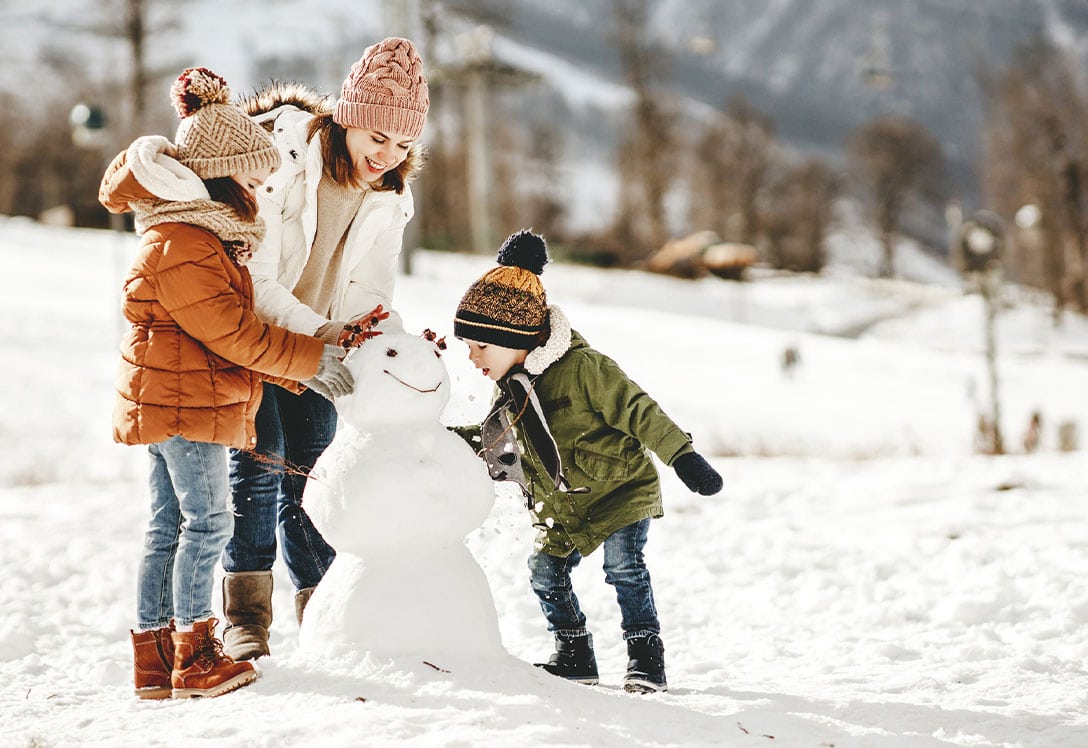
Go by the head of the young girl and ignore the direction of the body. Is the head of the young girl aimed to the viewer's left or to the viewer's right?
to the viewer's right

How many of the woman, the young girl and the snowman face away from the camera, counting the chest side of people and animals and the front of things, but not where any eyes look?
0

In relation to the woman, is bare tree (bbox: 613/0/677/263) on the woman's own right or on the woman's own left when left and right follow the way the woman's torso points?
on the woman's own left

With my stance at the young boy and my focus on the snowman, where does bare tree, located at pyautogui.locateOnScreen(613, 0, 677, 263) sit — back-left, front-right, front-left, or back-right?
back-right

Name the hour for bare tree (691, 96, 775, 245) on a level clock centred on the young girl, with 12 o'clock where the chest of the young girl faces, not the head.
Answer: The bare tree is roughly at 10 o'clock from the young girl.

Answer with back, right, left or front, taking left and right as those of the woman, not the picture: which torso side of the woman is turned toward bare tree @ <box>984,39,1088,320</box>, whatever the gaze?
left

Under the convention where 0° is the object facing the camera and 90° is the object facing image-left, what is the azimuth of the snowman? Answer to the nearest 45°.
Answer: approximately 315°

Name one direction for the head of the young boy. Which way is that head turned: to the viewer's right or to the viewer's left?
to the viewer's left

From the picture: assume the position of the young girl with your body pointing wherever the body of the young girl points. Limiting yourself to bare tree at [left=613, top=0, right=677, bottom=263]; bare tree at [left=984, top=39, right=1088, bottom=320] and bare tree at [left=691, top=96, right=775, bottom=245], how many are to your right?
0

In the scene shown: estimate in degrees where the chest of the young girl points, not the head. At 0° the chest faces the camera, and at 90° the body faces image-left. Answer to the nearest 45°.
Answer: approximately 270°

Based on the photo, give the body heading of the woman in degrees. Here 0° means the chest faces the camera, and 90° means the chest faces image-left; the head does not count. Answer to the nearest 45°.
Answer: approximately 315°

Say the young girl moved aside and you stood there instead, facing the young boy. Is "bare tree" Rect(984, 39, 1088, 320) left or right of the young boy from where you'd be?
left

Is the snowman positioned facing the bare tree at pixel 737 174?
no

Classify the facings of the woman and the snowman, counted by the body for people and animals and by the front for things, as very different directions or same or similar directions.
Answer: same or similar directions
